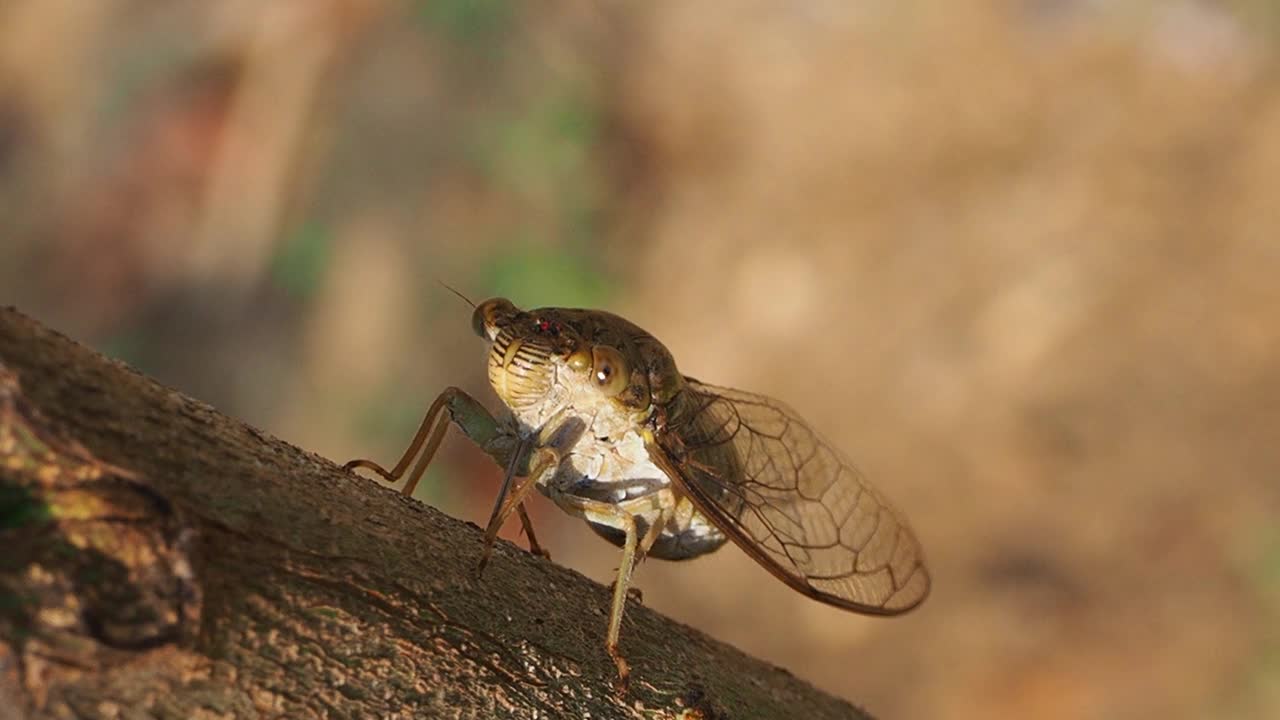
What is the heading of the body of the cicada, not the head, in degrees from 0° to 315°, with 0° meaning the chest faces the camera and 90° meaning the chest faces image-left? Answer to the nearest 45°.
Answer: approximately 45°
